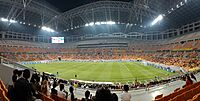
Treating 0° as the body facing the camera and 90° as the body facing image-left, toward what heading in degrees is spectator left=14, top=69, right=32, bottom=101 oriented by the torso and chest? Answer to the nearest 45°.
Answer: approximately 225°
